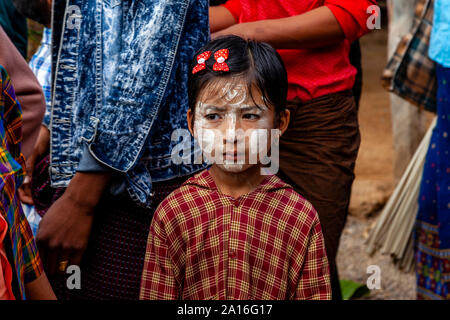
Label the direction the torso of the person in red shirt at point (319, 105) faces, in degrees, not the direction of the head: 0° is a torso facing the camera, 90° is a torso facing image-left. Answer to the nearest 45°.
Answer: approximately 45°

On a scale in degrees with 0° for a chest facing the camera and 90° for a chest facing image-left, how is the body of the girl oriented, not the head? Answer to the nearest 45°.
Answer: approximately 0°
